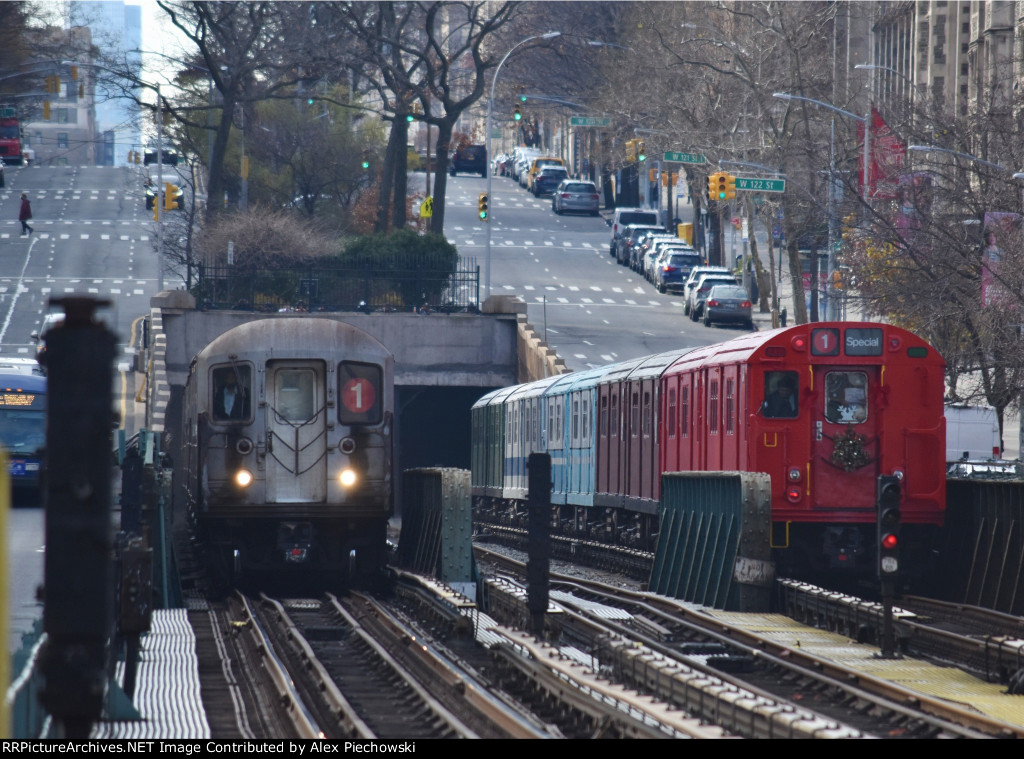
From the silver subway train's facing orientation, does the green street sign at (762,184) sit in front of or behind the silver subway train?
behind

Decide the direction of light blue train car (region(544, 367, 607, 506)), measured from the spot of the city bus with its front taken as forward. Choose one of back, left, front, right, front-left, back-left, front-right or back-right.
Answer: front-left

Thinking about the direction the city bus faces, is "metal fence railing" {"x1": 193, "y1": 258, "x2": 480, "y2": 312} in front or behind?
behind

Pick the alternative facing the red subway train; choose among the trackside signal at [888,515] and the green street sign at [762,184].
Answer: the green street sign

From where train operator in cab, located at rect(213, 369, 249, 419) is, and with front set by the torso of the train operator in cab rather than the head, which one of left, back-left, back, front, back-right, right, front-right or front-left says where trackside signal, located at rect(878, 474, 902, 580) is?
front-left

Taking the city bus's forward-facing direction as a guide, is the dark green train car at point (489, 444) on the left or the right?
on its left

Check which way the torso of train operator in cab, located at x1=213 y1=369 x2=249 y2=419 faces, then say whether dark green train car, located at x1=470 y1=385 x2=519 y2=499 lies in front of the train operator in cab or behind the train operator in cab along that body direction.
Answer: behind

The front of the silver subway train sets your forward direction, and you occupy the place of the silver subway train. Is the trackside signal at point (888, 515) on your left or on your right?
on your left

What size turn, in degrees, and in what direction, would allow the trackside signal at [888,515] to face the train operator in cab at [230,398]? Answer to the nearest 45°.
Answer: approximately 90° to its right

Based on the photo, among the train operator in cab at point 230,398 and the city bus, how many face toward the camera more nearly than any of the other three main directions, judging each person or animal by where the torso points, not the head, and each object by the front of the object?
2

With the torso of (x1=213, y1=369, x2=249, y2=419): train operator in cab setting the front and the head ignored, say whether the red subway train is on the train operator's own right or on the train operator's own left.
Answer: on the train operator's own left
